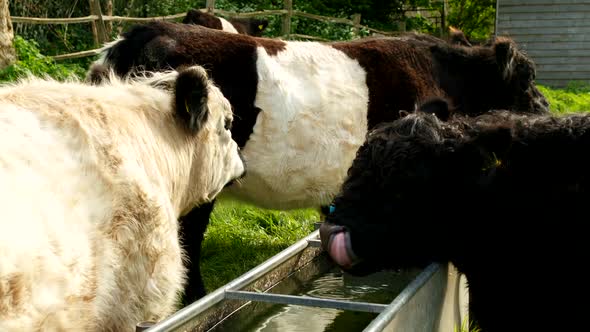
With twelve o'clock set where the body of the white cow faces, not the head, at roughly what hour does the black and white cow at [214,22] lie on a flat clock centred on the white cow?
The black and white cow is roughly at 11 o'clock from the white cow.

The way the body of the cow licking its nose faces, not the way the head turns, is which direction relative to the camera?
to the viewer's left

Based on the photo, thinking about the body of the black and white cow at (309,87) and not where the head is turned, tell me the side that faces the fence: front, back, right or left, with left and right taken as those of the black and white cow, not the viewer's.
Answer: left

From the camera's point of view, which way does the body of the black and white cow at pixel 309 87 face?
to the viewer's right

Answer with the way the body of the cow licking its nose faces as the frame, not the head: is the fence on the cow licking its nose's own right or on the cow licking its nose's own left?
on the cow licking its nose's own right

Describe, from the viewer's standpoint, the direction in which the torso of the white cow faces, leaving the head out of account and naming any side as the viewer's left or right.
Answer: facing away from the viewer and to the right of the viewer

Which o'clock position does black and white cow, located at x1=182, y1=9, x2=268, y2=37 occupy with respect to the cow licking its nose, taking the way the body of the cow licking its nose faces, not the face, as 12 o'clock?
The black and white cow is roughly at 2 o'clock from the cow licking its nose.

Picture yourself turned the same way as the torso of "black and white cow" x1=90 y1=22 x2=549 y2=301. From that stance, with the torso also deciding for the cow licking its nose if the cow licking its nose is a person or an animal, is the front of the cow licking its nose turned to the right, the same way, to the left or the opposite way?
the opposite way
